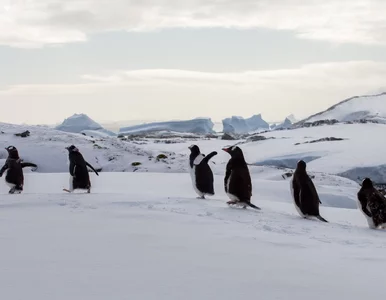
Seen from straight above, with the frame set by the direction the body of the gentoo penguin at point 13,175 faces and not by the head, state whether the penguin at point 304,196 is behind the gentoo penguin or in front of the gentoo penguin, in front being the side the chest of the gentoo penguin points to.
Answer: behind

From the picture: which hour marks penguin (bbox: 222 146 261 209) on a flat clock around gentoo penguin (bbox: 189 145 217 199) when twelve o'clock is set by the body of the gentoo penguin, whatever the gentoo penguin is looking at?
The penguin is roughly at 8 o'clock from the gentoo penguin.

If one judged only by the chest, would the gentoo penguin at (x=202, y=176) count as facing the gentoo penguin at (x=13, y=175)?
yes

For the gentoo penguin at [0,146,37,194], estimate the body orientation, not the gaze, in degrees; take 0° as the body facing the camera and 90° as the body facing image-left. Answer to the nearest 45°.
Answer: approximately 135°

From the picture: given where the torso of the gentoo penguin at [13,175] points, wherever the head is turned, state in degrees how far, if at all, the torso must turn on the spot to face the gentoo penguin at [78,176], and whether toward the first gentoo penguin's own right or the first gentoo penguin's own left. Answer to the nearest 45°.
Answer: approximately 180°

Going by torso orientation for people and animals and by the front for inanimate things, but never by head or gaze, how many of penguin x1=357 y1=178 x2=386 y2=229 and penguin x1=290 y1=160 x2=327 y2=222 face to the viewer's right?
0

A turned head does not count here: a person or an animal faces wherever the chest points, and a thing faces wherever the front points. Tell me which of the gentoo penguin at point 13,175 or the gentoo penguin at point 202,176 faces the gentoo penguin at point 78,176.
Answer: the gentoo penguin at point 202,176

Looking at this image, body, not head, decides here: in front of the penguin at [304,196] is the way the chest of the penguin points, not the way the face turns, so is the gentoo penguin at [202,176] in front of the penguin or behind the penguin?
in front

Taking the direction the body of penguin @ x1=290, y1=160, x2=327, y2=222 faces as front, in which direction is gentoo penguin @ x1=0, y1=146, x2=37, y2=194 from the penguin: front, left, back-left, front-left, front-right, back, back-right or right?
front-left

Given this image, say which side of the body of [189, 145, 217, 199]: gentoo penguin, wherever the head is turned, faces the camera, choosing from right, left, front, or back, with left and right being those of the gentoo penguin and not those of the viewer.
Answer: left

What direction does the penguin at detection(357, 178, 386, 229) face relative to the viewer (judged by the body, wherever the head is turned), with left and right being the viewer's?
facing away from the viewer and to the left of the viewer

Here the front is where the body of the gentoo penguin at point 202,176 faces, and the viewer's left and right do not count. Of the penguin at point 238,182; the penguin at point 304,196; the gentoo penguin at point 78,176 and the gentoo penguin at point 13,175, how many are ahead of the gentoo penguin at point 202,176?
2

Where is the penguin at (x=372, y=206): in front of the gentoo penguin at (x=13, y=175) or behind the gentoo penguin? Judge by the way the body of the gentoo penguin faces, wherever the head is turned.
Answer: behind

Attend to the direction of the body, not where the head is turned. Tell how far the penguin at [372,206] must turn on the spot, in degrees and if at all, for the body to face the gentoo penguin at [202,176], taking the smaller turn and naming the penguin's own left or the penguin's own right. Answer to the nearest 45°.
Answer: approximately 45° to the penguin's own left
